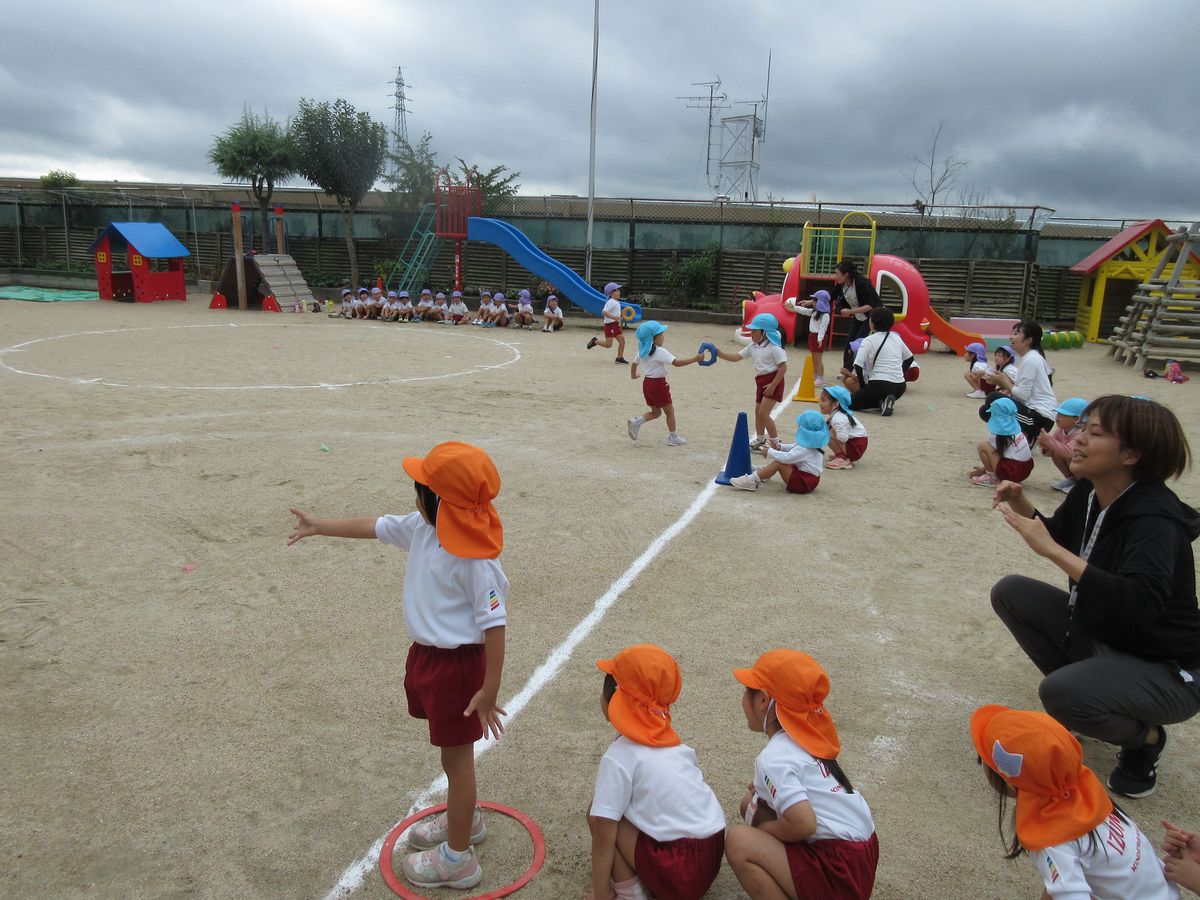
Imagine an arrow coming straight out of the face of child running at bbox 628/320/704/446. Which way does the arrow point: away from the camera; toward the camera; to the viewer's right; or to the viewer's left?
to the viewer's right

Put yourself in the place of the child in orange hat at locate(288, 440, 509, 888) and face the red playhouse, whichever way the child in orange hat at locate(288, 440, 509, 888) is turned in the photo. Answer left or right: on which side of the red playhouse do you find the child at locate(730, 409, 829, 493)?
right

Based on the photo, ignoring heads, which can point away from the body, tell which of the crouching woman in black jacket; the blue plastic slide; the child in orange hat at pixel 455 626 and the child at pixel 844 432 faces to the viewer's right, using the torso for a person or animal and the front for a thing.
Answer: the blue plastic slide

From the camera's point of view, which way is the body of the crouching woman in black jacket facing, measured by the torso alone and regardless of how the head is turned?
to the viewer's left

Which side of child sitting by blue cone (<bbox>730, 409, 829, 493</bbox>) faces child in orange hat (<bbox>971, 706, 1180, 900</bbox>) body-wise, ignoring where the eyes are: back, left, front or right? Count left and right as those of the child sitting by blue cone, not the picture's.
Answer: left

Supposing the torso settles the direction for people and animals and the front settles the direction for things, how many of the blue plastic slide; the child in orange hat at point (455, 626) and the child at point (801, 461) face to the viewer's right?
1

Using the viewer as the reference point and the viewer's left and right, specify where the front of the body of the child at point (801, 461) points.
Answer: facing to the left of the viewer

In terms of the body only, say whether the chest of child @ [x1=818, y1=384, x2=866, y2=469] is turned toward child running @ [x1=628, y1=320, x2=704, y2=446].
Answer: yes

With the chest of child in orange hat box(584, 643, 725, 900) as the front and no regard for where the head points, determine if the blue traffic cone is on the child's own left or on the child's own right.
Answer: on the child's own right

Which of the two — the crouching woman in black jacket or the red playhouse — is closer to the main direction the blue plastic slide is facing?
the crouching woman in black jacket

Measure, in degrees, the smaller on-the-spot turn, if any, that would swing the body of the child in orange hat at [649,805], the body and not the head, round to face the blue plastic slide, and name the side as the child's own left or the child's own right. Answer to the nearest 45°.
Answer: approximately 45° to the child's own right

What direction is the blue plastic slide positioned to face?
to the viewer's right

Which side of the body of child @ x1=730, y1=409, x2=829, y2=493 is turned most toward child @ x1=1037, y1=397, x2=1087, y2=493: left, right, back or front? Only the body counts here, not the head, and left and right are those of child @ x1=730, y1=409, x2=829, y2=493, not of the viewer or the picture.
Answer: back

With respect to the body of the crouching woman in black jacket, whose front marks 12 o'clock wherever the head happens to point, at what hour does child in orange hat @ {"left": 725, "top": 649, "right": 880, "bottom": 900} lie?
The child in orange hat is roughly at 10 o'clock from the crouching woman in black jacket.

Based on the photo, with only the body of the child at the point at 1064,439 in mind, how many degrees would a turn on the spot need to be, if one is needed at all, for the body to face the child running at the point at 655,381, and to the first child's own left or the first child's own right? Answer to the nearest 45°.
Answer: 0° — they already face them

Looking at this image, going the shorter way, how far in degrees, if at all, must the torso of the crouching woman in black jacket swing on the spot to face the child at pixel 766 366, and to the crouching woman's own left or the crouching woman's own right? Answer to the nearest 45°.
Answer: approximately 45° to the crouching woman's own right
